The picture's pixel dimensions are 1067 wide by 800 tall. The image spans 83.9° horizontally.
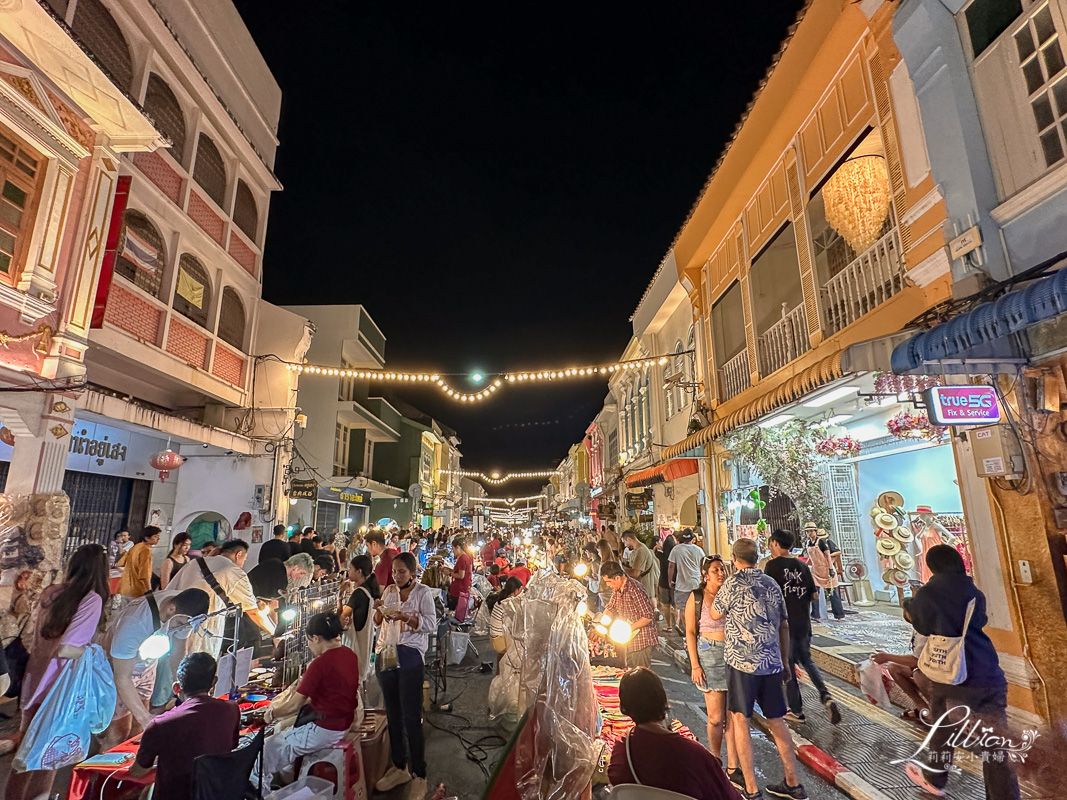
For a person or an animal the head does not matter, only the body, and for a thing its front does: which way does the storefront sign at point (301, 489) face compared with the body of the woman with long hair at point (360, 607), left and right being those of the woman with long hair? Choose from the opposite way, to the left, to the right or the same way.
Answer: to the left

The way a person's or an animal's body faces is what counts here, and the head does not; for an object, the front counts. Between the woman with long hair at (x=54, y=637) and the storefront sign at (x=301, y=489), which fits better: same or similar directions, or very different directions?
very different directions

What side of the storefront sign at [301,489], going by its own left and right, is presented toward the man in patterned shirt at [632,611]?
front

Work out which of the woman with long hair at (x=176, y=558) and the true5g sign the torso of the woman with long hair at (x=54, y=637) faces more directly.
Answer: the woman with long hair
